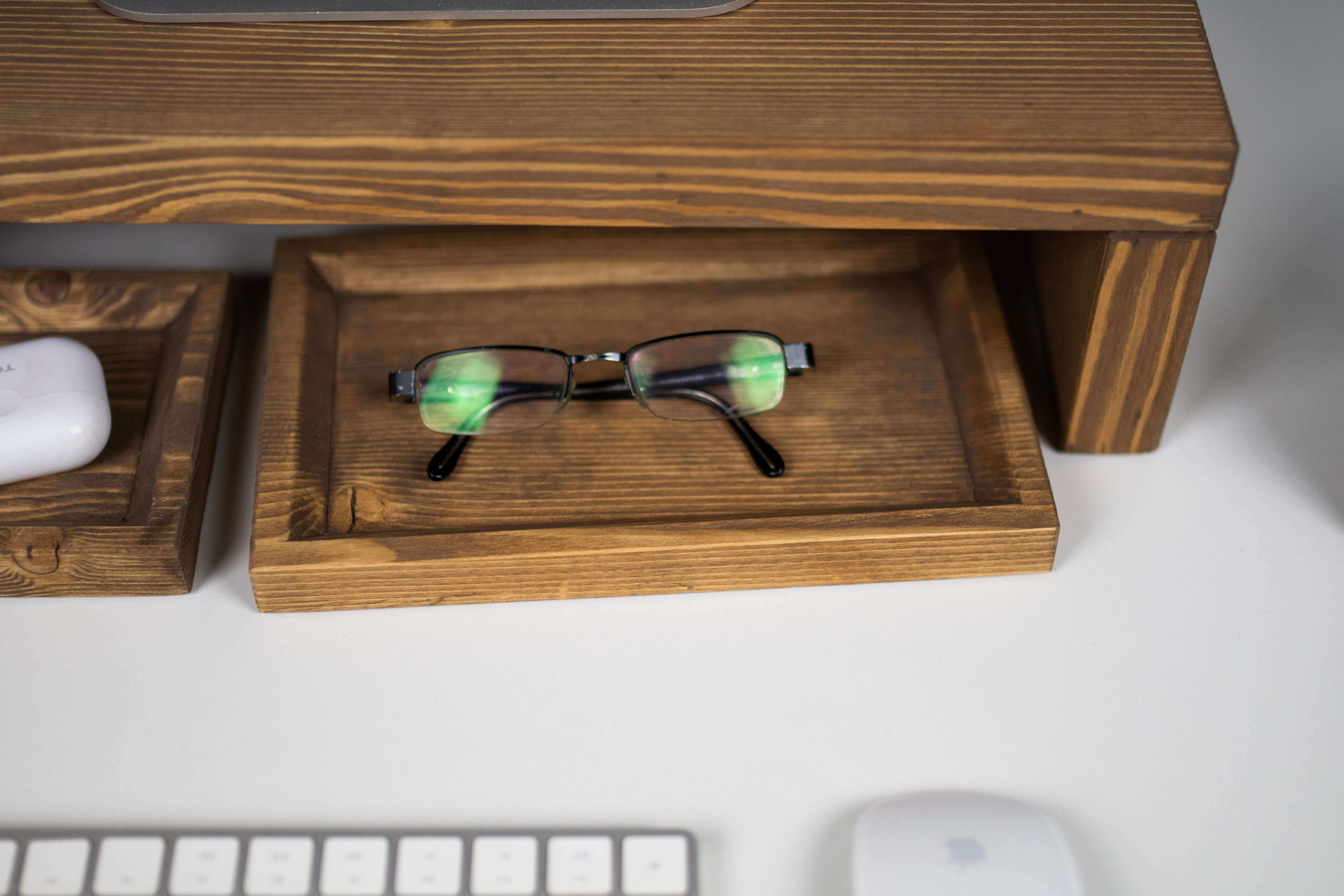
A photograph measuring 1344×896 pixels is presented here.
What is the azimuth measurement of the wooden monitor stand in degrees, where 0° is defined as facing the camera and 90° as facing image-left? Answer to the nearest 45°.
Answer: approximately 0°
